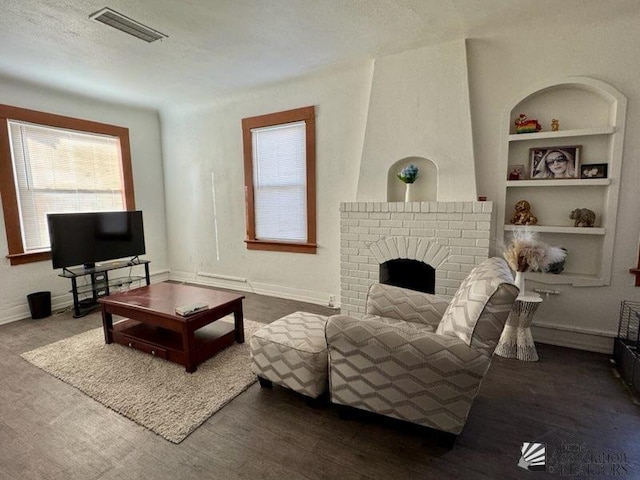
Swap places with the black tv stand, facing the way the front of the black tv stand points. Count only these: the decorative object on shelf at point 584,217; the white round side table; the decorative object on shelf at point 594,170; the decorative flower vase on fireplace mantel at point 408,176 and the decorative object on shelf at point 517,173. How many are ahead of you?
5

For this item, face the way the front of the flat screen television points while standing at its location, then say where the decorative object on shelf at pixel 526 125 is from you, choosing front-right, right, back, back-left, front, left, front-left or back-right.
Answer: front

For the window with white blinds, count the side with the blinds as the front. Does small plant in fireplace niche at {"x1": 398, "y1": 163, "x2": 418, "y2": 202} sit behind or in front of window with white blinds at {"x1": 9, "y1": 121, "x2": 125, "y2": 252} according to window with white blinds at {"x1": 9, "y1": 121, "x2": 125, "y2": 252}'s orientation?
in front

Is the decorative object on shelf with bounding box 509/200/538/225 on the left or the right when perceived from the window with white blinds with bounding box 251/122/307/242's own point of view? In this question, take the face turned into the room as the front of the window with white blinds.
on its left

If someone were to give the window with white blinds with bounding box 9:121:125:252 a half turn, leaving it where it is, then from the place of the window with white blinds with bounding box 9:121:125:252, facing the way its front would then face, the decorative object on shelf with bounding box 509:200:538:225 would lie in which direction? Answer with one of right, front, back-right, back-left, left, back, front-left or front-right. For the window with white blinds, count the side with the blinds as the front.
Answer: back

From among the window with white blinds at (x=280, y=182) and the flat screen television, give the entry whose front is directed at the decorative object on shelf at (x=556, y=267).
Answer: the flat screen television

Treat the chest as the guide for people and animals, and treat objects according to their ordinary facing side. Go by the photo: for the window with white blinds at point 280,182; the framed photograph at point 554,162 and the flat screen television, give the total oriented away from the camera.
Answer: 0

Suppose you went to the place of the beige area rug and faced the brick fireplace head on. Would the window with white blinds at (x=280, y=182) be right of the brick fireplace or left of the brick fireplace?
left

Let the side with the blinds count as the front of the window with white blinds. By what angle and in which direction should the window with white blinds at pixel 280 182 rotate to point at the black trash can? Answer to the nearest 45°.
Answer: approximately 45° to its right

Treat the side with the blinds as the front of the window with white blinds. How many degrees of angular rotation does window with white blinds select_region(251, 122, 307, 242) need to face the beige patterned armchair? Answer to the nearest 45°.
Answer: approximately 45° to its left

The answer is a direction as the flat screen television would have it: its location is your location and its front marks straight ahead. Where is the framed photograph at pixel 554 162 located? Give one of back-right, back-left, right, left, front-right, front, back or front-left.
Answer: front

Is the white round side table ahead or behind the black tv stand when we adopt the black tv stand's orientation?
ahead

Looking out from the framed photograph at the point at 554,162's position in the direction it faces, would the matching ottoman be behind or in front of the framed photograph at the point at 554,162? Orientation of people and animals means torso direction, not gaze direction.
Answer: in front

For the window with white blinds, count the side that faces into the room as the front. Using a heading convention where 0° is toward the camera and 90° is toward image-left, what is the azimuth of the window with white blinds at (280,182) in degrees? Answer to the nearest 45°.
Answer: approximately 45°

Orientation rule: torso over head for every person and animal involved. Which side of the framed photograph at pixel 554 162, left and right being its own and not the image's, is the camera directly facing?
front

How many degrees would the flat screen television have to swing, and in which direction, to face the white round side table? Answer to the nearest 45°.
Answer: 0° — it already faces it

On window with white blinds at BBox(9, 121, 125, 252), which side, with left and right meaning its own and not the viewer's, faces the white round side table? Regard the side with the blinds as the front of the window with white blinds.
front

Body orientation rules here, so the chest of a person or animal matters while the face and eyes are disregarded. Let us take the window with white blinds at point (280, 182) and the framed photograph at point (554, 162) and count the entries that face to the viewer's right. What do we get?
0

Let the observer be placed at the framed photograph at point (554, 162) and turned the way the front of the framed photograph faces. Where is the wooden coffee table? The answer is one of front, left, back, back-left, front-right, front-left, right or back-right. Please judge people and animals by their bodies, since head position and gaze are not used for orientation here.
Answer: front-right
